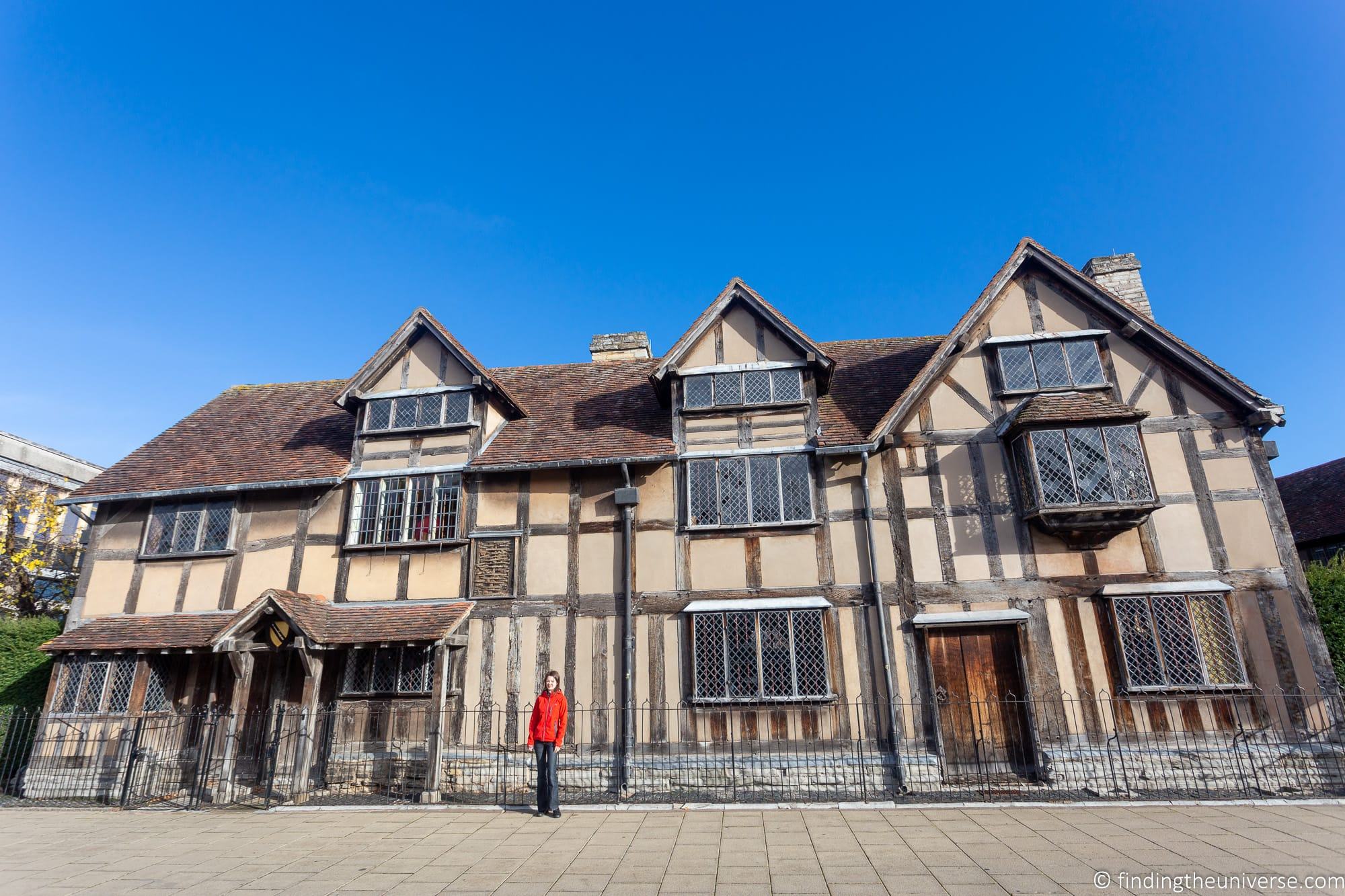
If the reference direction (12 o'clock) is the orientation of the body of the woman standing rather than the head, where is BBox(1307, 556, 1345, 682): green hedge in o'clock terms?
The green hedge is roughly at 9 o'clock from the woman standing.

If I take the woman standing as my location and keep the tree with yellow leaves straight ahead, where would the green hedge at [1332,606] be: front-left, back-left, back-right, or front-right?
back-right

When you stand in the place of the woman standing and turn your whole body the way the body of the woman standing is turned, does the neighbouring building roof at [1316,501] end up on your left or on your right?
on your left

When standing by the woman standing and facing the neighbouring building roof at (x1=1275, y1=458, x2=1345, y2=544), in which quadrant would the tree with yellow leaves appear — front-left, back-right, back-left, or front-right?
back-left

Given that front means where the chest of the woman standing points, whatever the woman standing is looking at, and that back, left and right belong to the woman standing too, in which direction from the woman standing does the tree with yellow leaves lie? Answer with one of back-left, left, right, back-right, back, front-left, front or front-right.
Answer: back-right

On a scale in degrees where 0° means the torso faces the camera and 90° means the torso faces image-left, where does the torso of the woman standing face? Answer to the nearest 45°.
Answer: approximately 0°

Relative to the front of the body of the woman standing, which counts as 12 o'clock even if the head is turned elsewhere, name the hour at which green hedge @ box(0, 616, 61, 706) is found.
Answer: The green hedge is roughly at 4 o'clock from the woman standing.

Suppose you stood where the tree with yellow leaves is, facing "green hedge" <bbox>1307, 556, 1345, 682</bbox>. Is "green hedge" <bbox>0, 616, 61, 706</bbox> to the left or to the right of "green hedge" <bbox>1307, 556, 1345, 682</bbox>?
right

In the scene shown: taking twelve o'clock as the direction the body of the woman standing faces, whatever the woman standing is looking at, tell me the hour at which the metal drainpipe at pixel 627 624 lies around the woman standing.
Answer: The metal drainpipe is roughly at 7 o'clock from the woman standing.
